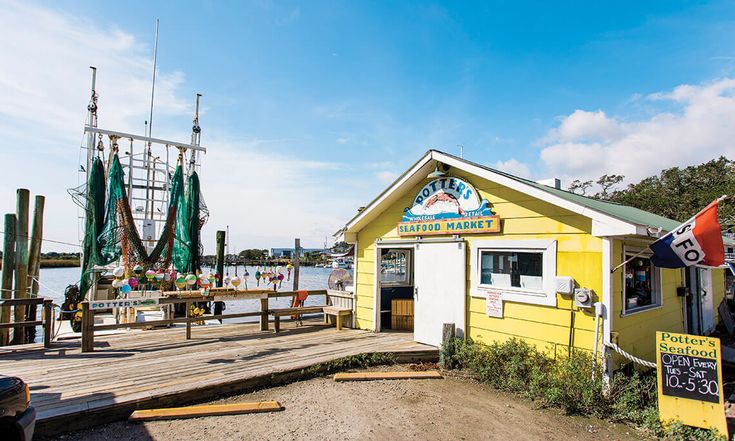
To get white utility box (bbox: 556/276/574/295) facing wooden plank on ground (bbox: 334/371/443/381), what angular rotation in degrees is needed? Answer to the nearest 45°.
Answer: approximately 45° to its right

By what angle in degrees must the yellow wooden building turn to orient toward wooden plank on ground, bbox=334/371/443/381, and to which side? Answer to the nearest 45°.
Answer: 0° — it already faces it

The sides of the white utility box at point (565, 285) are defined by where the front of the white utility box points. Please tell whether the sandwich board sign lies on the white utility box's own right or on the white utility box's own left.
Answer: on the white utility box's own left

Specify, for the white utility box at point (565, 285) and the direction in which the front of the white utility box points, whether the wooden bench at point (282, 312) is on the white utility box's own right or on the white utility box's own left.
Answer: on the white utility box's own right

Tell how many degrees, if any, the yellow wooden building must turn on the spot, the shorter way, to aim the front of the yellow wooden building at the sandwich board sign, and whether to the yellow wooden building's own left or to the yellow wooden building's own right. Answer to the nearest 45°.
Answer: approximately 90° to the yellow wooden building's own left

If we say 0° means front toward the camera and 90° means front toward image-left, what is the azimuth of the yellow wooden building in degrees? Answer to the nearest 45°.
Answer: approximately 45°

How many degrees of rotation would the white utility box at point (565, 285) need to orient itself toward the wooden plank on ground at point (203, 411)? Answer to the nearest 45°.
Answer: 0° — it already faces it

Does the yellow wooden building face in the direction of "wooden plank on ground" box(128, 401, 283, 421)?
yes

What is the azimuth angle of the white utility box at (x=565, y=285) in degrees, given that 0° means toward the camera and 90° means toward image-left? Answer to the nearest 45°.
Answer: approximately 45°

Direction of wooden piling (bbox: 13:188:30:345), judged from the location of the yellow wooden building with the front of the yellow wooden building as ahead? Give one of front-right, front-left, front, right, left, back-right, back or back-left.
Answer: front-right

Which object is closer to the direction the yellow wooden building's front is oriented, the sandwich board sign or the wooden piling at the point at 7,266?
the wooden piling

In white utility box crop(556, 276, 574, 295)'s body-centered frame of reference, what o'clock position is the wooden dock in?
The wooden dock is roughly at 1 o'clock from the white utility box.

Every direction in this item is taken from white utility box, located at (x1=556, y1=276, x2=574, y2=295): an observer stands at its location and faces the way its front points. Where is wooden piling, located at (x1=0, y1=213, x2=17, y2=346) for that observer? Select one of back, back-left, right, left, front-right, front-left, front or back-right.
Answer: front-right

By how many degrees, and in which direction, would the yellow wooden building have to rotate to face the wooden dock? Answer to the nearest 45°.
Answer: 0° — it already faces it
